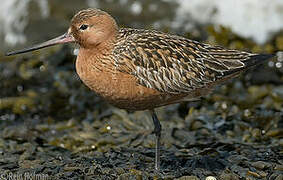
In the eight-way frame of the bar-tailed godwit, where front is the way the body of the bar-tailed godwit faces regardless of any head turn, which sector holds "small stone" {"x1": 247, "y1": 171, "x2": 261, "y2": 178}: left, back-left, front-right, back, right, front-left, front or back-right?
back-right

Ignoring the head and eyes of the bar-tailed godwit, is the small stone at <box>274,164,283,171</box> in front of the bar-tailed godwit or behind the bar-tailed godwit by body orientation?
behind

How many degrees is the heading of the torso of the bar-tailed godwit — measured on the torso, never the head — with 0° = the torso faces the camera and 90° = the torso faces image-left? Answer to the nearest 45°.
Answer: approximately 90°
